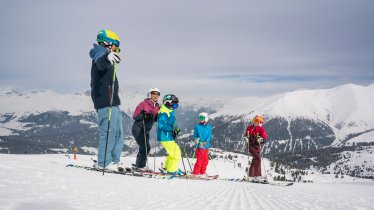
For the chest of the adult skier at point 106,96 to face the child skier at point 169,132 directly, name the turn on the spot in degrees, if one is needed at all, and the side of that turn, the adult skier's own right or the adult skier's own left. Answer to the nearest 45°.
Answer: approximately 45° to the adult skier's own left

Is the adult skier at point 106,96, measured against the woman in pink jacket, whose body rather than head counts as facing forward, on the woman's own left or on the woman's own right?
on the woman's own right

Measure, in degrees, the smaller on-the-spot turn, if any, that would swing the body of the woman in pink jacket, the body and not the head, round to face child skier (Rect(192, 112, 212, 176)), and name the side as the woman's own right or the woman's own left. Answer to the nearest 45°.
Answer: approximately 90° to the woman's own left

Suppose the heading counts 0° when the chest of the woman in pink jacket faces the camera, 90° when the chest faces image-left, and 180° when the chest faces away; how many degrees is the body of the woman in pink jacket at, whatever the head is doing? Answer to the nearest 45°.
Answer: approximately 315°

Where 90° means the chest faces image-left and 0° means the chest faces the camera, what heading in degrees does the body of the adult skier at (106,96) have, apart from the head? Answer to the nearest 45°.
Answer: approximately 270°
